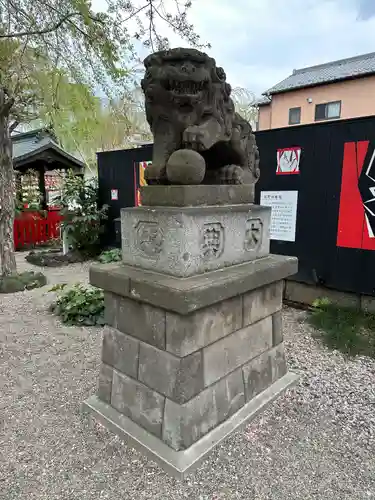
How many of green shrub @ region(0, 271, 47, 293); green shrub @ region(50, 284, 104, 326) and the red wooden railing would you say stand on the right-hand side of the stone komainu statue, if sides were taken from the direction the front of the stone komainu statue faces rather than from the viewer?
3

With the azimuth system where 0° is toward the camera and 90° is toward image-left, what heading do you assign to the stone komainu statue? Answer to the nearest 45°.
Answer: approximately 45°

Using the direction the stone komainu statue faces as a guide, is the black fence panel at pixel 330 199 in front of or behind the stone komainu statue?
behind

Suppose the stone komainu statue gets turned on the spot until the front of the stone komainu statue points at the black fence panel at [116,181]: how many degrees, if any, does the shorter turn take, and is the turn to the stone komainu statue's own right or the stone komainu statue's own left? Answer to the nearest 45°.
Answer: approximately 135° to the stone komainu statue's own right

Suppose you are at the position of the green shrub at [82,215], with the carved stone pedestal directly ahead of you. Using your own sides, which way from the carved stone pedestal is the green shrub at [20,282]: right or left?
right

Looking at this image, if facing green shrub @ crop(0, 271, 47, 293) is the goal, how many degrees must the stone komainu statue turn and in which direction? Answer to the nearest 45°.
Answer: approximately 90° to its right

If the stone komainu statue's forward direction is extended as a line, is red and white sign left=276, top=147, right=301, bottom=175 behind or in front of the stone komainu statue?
behind

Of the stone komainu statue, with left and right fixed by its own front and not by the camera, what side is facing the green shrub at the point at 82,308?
right

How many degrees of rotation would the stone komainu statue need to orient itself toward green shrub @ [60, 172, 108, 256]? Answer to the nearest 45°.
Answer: approximately 90° to its right
